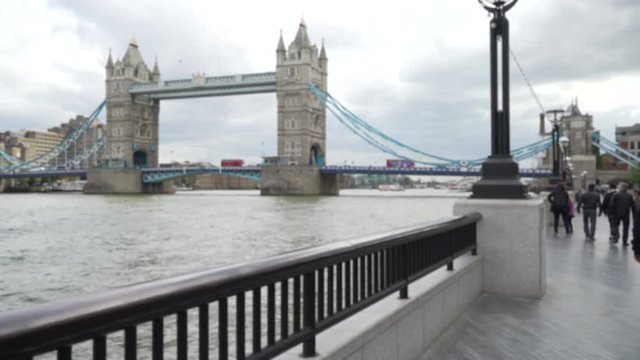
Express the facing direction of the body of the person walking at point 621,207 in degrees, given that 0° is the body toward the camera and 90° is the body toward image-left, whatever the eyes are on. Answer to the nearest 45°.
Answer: approximately 180°
